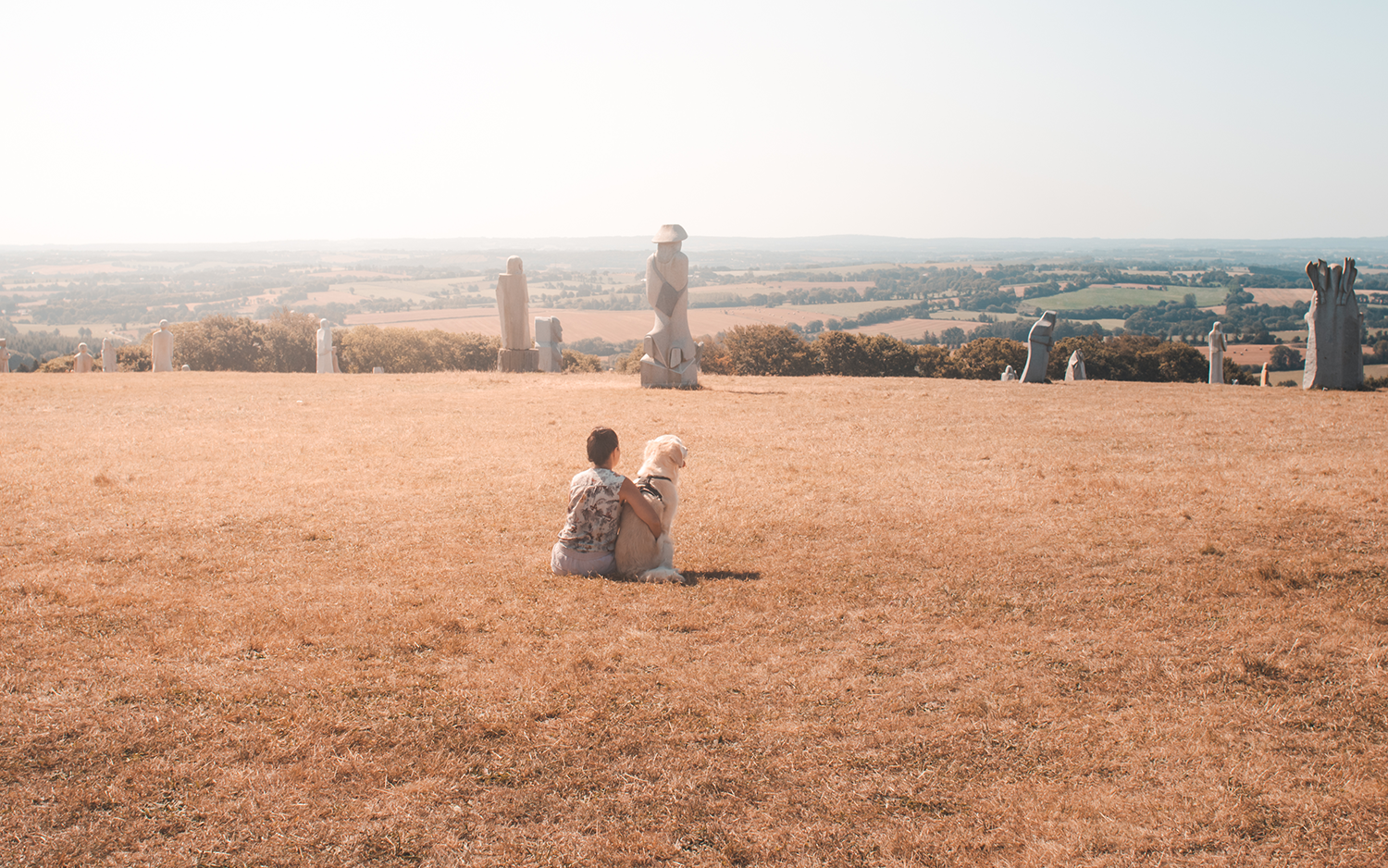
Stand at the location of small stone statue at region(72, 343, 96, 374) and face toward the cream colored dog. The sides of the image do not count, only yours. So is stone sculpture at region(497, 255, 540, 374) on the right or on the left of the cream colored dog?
left

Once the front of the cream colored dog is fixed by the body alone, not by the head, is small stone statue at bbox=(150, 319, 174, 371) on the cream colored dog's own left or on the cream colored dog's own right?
on the cream colored dog's own left

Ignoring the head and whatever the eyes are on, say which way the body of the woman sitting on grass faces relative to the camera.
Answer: away from the camera

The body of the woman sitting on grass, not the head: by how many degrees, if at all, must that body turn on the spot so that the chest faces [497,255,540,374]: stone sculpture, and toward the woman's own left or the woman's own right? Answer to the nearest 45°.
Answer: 0° — they already face it
